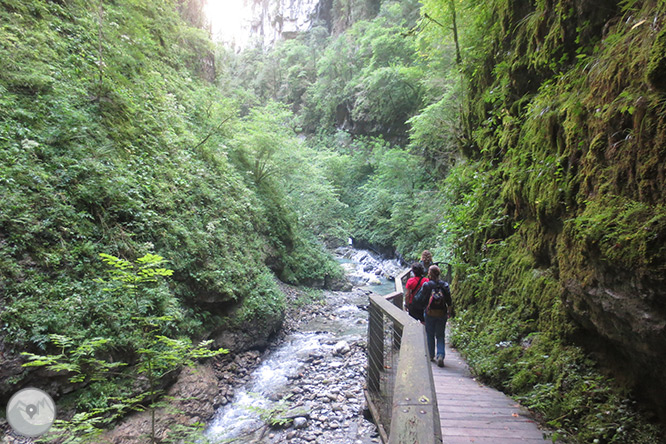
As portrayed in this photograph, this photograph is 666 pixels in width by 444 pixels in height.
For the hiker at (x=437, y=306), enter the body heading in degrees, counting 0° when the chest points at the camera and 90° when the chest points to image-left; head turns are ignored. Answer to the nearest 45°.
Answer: approximately 180°

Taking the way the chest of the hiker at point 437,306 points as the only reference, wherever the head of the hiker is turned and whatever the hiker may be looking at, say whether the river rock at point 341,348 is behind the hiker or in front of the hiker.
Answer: in front
